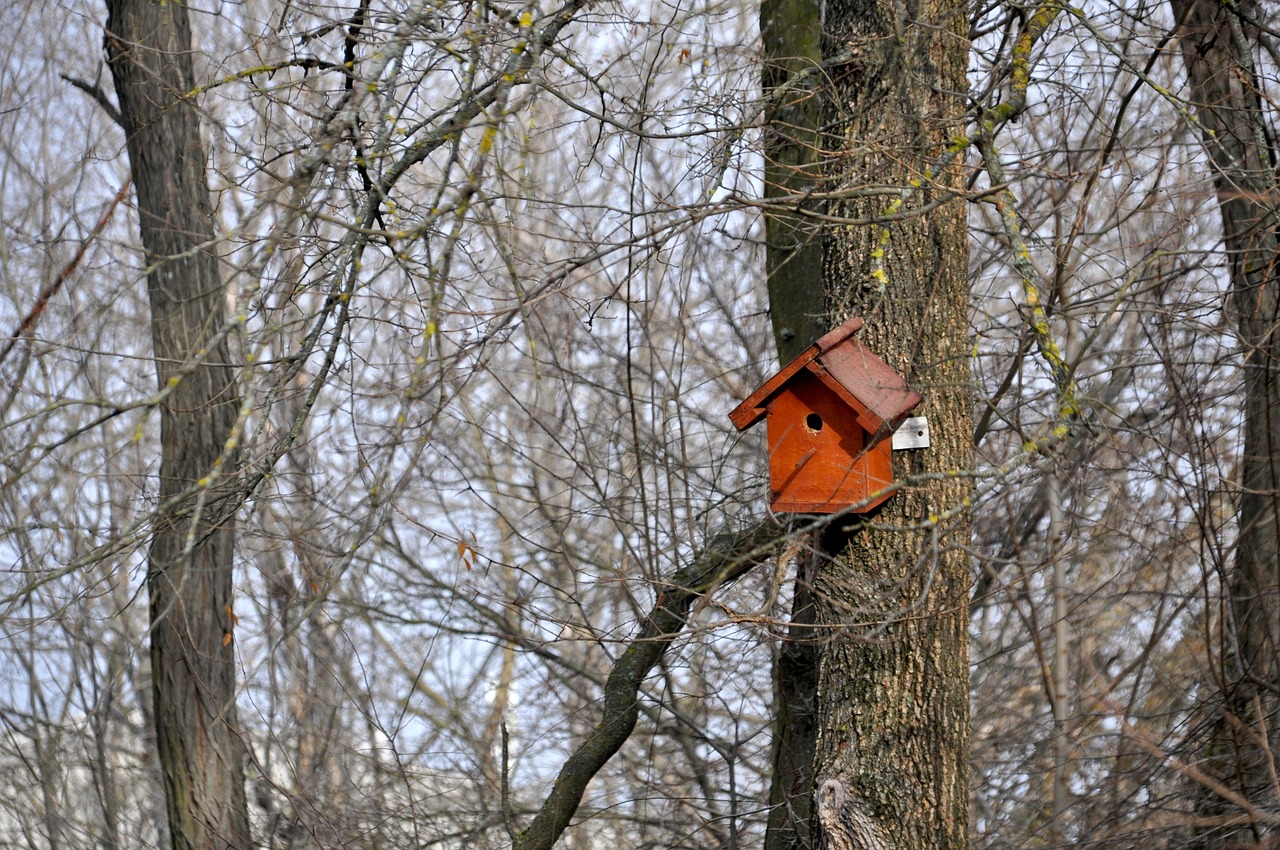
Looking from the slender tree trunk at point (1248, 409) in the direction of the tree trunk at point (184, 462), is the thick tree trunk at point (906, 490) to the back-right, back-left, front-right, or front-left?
front-left

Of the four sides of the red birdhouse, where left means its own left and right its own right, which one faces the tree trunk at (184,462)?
right

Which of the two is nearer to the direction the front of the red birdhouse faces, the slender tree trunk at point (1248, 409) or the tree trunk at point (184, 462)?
the tree trunk

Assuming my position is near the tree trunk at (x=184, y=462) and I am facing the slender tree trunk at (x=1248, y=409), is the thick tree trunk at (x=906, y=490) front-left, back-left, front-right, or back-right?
front-right

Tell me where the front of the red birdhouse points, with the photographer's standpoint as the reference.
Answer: facing the viewer and to the left of the viewer

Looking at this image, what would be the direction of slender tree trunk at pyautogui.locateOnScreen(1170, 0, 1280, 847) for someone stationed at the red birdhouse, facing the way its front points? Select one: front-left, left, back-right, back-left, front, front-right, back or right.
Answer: back

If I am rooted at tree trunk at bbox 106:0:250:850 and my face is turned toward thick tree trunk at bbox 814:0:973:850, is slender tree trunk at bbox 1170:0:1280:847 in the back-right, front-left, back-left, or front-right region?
front-left
